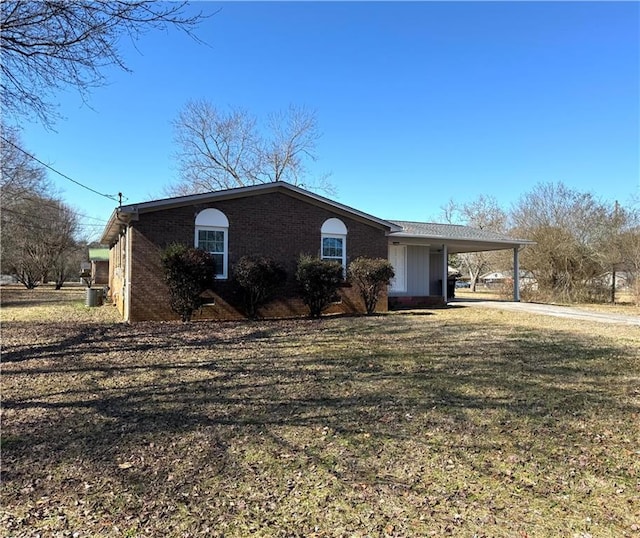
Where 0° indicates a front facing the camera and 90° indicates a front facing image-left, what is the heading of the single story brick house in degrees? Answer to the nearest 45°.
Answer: approximately 0°

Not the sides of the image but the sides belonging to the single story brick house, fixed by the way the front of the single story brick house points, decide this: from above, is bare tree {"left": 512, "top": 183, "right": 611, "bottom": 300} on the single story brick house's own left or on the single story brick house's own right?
on the single story brick house's own left

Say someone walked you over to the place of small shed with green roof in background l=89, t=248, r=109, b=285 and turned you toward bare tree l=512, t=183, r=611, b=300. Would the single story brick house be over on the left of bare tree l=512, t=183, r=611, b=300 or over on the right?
right

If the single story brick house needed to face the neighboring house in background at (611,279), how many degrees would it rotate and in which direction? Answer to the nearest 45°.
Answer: approximately 135° to its left
